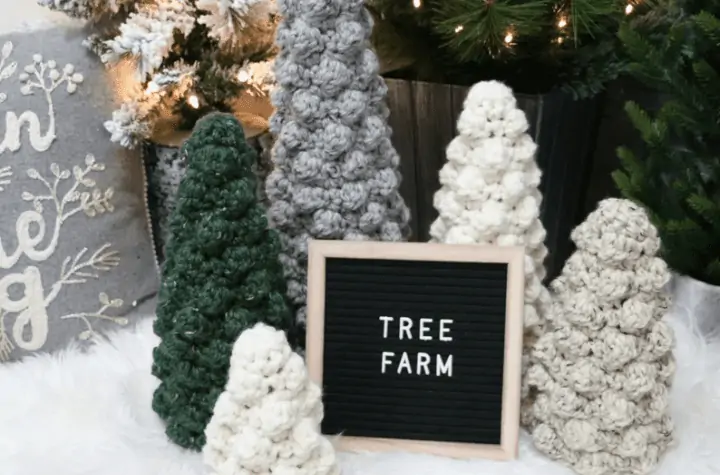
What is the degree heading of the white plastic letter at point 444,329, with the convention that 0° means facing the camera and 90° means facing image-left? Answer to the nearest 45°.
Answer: approximately 0°

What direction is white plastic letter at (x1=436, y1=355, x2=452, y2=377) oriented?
toward the camera

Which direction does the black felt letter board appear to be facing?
toward the camera

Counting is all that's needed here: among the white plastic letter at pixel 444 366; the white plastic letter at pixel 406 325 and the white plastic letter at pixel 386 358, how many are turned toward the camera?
3

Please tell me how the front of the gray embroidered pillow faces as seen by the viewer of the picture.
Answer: facing the viewer

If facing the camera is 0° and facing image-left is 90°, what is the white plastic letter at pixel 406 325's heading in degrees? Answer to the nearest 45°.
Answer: approximately 0°
